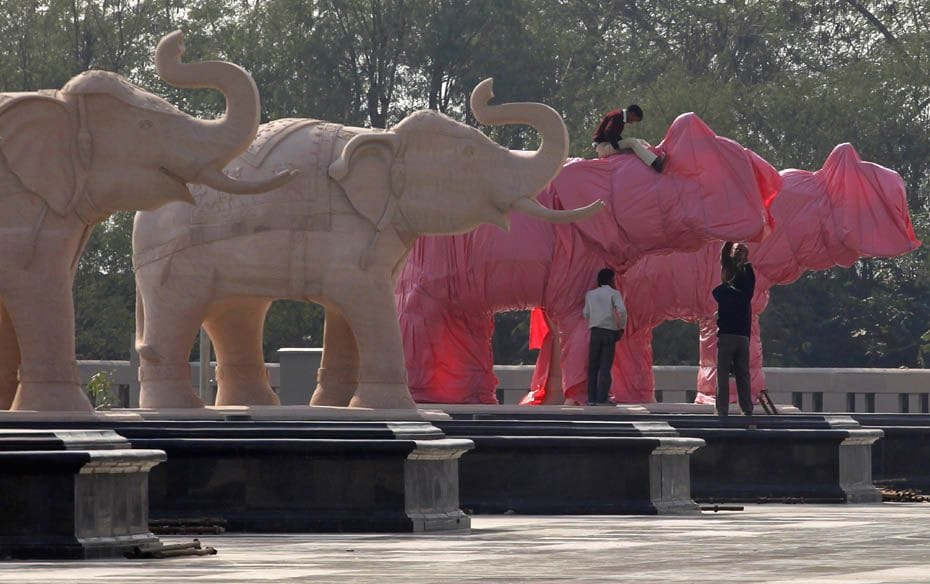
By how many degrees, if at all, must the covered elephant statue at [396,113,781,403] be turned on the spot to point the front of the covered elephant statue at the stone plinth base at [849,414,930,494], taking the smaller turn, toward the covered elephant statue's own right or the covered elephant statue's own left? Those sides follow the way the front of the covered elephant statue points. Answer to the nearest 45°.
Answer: approximately 45° to the covered elephant statue's own right

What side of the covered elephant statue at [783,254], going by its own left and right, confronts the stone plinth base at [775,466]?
right

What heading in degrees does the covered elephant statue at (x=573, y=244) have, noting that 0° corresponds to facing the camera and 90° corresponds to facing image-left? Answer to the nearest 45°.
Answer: approximately 270°

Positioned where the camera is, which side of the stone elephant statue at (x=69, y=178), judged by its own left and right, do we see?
right

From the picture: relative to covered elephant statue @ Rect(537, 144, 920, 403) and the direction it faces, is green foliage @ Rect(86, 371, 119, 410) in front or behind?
behind

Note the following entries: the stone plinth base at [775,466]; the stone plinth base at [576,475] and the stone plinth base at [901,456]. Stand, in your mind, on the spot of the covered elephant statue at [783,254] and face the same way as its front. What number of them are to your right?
3

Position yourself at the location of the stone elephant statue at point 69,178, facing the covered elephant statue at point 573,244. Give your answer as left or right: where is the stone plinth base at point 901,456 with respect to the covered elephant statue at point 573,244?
right

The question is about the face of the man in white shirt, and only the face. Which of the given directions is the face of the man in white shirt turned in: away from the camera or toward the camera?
away from the camera

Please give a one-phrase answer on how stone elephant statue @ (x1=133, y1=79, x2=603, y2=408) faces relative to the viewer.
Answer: facing to the right of the viewer

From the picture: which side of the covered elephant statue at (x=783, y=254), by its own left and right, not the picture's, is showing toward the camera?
right
